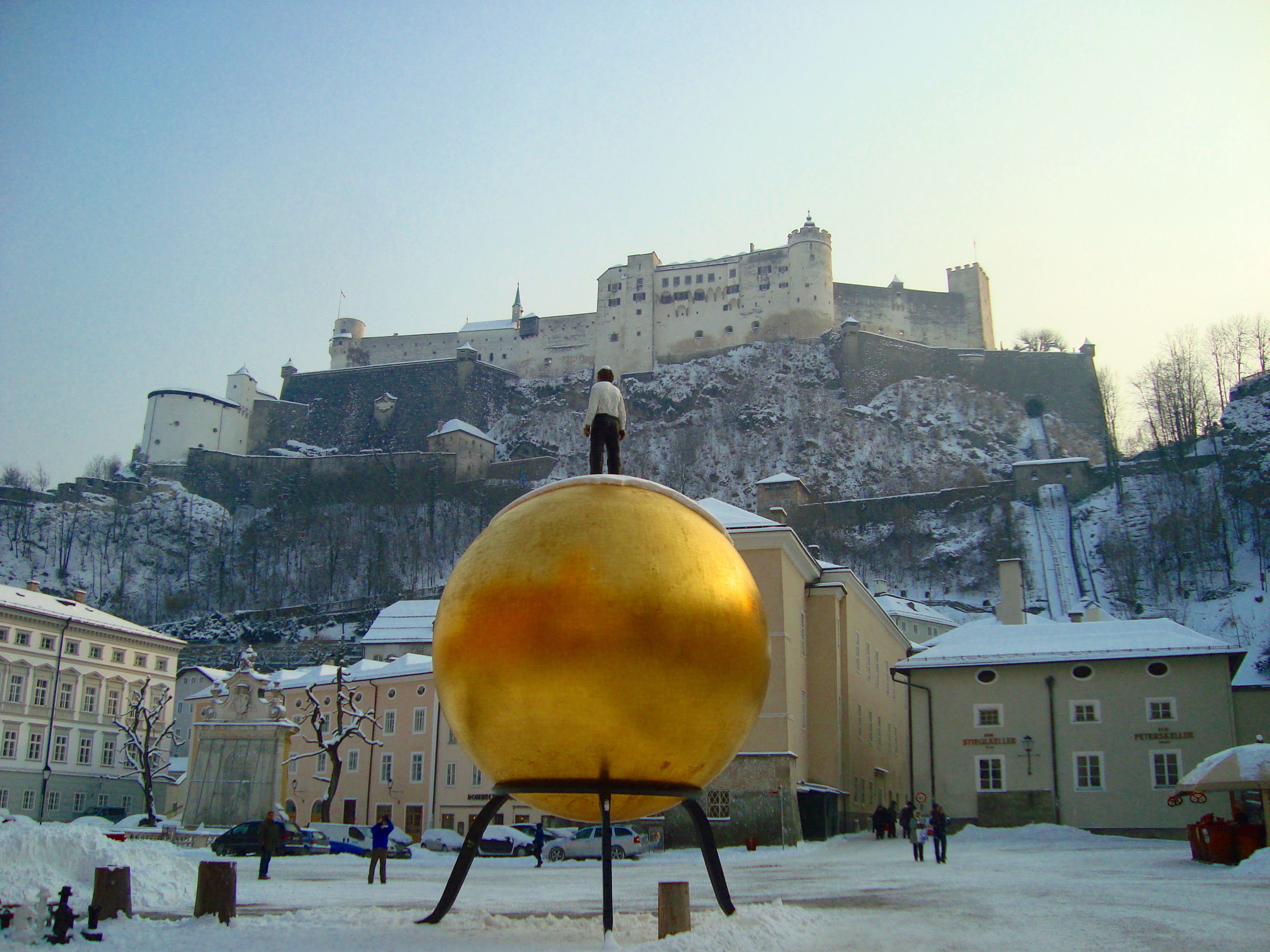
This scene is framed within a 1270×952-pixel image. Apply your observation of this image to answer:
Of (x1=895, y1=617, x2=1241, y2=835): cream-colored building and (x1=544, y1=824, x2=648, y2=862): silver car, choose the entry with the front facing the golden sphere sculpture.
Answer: the cream-colored building

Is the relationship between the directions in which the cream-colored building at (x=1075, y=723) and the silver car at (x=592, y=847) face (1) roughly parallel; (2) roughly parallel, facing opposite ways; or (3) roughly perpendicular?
roughly perpendicular

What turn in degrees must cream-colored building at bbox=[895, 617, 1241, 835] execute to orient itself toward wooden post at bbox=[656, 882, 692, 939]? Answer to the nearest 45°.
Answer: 0° — it already faces it

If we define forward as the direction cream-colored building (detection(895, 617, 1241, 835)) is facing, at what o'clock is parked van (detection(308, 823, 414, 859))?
The parked van is roughly at 2 o'clock from the cream-colored building.

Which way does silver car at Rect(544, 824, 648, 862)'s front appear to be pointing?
to the viewer's left

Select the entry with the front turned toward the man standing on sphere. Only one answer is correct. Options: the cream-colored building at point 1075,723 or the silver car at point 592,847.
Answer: the cream-colored building

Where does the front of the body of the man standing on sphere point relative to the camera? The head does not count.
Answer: away from the camera

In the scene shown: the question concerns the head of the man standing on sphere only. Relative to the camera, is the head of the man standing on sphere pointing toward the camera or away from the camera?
away from the camera
